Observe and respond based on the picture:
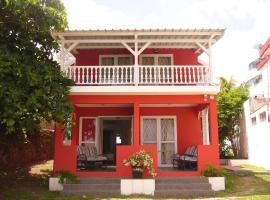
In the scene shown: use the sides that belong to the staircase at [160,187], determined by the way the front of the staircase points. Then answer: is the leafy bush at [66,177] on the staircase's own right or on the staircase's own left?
on the staircase's own right

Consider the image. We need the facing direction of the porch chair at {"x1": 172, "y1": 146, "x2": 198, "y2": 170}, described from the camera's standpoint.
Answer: facing the viewer and to the left of the viewer

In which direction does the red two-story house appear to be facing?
toward the camera

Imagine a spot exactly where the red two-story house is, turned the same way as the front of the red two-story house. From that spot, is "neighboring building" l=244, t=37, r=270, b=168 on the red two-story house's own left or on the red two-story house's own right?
on the red two-story house's own left

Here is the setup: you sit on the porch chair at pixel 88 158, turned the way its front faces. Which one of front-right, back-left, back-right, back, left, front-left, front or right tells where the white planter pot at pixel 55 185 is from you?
right

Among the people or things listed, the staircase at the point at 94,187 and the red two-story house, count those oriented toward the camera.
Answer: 2

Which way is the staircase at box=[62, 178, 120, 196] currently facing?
toward the camera

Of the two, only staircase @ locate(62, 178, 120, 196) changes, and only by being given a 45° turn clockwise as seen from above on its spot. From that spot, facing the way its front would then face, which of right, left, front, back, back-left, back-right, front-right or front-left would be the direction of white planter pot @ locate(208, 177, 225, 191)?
back-left

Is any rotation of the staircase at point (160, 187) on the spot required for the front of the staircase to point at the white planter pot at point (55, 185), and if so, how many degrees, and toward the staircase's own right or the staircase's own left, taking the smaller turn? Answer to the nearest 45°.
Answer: approximately 90° to the staircase's own right

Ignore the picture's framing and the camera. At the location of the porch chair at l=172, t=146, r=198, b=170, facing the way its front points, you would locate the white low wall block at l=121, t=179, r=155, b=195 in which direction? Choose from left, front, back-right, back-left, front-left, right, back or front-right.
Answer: front

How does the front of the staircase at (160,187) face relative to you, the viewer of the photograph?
facing the viewer

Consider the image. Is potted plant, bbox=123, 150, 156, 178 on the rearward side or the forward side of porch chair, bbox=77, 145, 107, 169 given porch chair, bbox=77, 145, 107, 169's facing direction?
on the forward side

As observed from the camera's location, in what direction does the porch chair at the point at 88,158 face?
facing the viewer and to the right of the viewer
